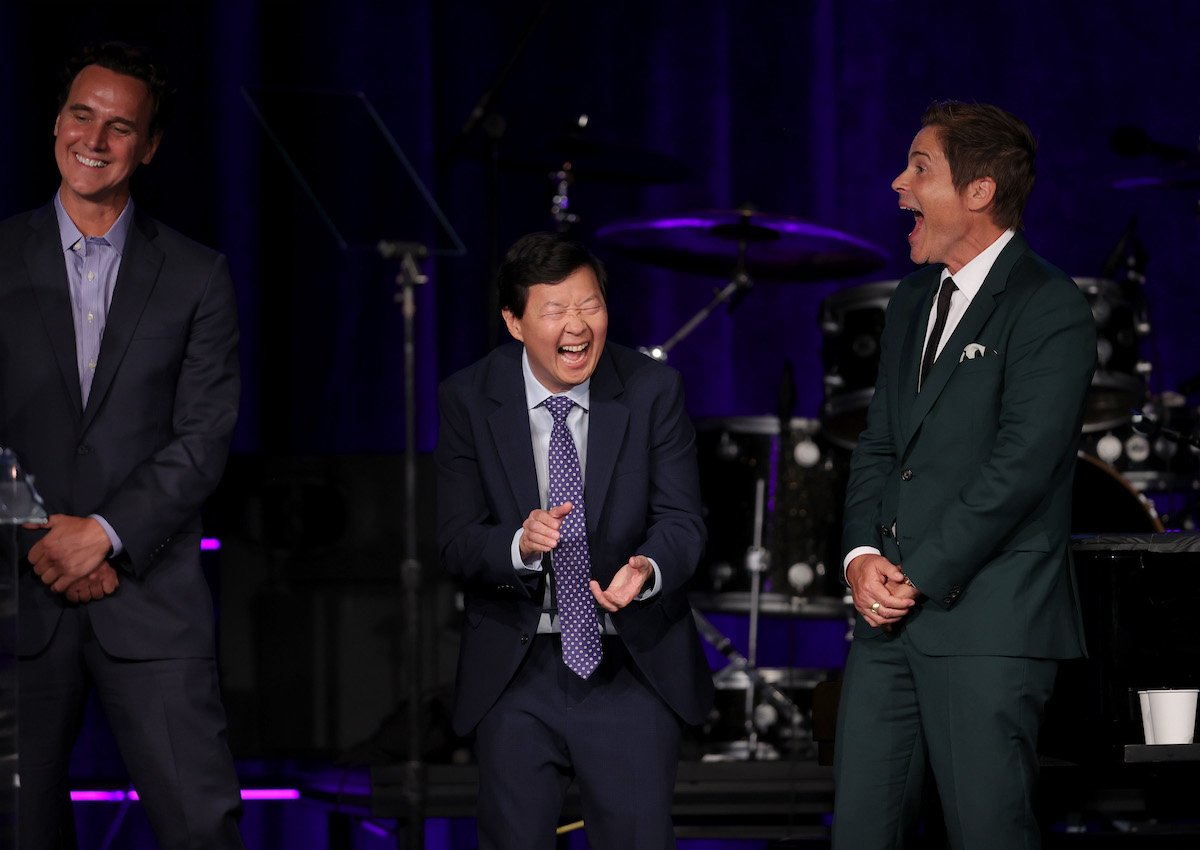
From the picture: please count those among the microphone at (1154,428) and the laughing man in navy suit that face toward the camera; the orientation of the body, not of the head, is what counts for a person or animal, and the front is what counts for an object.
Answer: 1

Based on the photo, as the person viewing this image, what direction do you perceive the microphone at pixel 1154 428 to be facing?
facing to the left of the viewer

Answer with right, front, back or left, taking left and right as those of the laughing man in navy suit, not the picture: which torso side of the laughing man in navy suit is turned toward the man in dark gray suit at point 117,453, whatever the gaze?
right

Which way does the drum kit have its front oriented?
toward the camera

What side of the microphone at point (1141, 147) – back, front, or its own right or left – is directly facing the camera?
left

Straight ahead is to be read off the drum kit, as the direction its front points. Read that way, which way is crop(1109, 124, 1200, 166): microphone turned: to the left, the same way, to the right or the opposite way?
to the right

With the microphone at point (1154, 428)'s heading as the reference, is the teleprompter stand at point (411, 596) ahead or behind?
ahead

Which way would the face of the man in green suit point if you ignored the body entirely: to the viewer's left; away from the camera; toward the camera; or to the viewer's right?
to the viewer's left

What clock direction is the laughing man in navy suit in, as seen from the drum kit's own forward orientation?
The laughing man in navy suit is roughly at 12 o'clock from the drum kit.

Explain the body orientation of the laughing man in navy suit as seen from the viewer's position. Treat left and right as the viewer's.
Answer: facing the viewer
